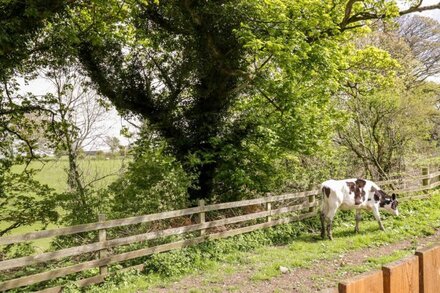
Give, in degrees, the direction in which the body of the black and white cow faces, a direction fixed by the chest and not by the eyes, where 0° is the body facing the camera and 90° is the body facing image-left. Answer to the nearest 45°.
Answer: approximately 225°

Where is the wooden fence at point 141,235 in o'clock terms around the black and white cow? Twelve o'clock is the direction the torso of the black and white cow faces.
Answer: The wooden fence is roughly at 6 o'clock from the black and white cow.

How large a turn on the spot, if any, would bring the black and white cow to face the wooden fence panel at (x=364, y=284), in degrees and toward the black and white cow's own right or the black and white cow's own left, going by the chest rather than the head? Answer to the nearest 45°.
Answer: approximately 135° to the black and white cow's own right

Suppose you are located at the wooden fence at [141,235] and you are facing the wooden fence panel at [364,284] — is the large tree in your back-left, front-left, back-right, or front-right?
back-left
